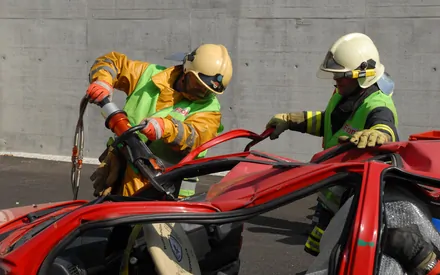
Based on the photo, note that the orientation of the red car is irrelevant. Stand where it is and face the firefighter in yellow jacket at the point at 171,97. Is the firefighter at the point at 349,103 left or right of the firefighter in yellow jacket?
right

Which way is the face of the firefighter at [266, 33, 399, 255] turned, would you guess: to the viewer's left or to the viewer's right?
to the viewer's left

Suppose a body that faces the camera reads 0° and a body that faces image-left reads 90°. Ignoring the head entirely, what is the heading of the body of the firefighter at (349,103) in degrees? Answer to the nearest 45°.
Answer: approximately 45°

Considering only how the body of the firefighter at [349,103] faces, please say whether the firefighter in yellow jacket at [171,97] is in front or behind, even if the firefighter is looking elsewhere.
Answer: in front
